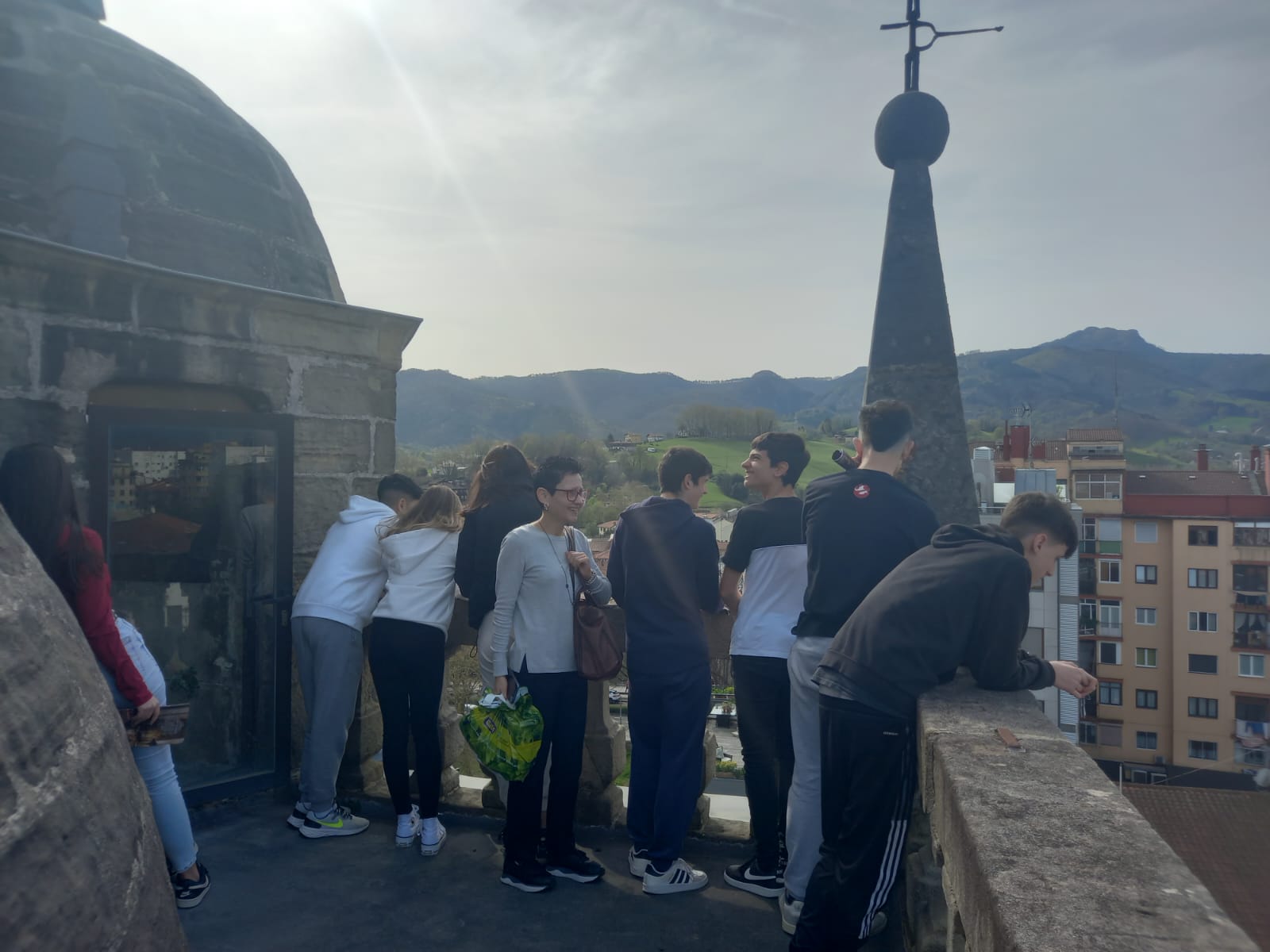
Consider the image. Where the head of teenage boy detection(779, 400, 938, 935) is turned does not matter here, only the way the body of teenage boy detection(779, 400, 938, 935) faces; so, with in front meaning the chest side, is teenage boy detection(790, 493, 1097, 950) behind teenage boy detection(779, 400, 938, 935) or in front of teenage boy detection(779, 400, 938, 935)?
behind

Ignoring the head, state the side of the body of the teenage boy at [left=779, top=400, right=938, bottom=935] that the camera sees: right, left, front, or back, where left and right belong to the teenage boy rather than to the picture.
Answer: back

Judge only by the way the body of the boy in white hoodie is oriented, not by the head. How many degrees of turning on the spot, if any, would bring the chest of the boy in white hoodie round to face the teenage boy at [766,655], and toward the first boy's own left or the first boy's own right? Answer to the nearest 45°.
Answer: approximately 90° to the first boy's own right

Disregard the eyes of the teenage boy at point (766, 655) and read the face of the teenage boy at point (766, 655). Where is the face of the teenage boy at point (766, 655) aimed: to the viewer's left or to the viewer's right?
to the viewer's left

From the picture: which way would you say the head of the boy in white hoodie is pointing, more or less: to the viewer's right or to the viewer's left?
to the viewer's right

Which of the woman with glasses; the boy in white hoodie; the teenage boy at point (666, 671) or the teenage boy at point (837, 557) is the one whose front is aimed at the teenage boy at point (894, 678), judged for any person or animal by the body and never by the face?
the woman with glasses

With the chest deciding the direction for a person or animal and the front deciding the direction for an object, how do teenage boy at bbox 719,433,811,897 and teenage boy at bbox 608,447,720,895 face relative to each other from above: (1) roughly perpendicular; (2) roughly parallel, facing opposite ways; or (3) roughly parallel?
roughly perpendicular

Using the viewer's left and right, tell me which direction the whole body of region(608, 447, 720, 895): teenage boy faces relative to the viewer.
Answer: facing away from the viewer and to the right of the viewer

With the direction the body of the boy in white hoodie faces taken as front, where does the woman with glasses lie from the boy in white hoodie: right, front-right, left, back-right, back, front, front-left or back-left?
right

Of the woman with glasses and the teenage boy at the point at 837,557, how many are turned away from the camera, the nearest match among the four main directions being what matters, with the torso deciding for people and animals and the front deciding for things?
1

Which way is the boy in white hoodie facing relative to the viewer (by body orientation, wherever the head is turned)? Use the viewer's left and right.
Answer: facing away from the viewer and to the right of the viewer

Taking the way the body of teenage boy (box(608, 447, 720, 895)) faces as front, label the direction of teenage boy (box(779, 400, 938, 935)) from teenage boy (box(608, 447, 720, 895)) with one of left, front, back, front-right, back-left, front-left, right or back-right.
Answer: right

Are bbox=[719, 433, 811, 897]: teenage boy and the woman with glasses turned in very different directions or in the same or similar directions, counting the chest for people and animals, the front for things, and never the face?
very different directions

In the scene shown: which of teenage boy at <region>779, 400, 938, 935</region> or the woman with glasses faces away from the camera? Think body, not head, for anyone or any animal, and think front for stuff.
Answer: the teenage boy
